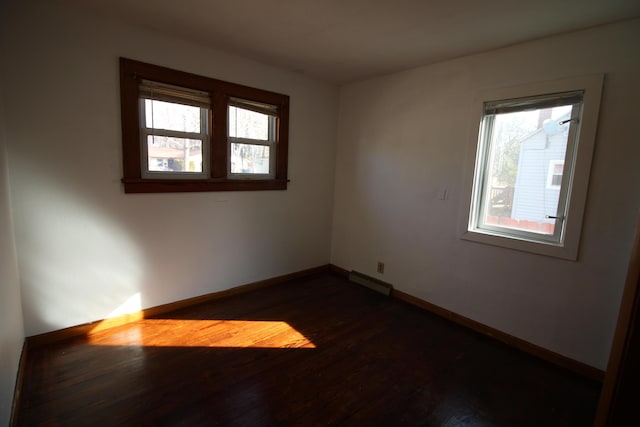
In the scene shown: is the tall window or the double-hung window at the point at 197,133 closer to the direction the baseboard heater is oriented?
the double-hung window

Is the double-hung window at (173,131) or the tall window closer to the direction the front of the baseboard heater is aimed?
the double-hung window

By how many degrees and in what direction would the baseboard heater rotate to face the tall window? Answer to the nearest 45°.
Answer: approximately 90° to its left

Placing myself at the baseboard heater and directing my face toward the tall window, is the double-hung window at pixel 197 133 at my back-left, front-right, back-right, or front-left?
back-right

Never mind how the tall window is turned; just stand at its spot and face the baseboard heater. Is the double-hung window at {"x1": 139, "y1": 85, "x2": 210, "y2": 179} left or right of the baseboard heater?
left

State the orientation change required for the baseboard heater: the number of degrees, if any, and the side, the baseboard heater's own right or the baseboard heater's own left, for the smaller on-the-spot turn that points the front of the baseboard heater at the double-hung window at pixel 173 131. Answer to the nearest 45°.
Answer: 0° — it already faces it

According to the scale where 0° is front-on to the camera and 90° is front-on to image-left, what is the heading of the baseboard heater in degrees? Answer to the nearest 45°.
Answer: approximately 45°
